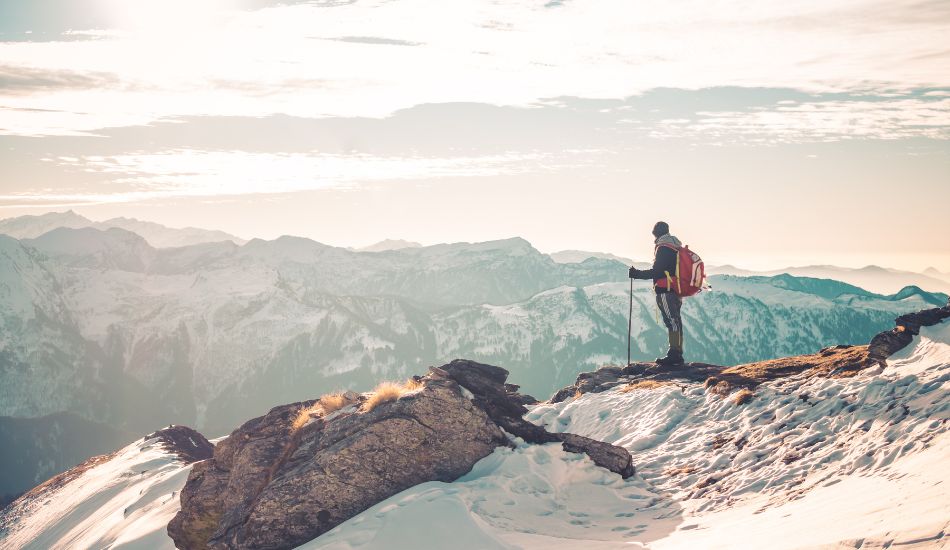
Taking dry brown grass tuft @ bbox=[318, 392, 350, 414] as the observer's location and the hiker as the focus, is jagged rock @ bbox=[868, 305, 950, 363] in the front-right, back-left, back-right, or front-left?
front-right

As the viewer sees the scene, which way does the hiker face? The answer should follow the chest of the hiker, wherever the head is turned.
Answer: to the viewer's left

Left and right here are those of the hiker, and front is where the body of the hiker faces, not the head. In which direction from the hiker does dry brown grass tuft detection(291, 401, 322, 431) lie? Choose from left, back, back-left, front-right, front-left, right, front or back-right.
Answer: front-left

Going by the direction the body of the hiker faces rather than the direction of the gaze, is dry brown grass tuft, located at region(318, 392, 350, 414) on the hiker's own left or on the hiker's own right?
on the hiker's own left

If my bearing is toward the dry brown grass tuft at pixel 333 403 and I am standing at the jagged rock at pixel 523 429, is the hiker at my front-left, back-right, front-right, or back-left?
back-right

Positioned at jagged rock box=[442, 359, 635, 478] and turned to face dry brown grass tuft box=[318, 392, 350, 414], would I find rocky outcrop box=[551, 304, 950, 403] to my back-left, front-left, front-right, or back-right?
back-right

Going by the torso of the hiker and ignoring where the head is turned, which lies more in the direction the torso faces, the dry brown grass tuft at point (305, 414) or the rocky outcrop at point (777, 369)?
the dry brown grass tuft
